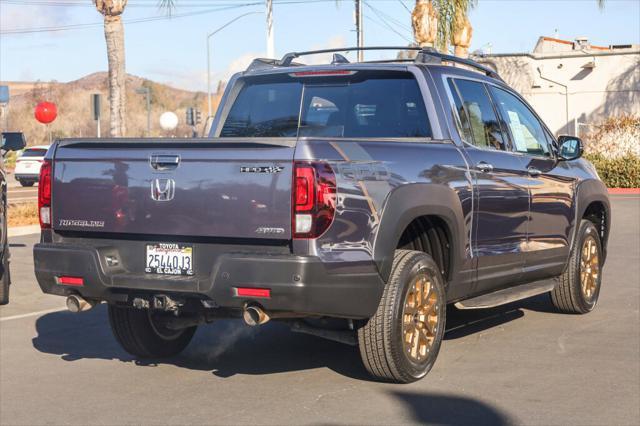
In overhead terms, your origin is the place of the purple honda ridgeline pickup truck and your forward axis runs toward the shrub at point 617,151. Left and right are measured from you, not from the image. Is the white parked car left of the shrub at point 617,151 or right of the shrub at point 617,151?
left

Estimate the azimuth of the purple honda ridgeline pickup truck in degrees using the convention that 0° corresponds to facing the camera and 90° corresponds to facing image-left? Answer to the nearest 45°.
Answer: approximately 225°

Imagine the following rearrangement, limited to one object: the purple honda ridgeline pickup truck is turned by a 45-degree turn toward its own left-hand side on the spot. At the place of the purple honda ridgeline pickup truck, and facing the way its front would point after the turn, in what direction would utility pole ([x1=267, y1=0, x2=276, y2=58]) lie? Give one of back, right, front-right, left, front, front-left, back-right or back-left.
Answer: front

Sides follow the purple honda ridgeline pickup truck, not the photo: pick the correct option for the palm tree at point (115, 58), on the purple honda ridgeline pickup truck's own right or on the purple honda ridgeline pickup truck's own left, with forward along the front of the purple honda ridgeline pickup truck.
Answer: on the purple honda ridgeline pickup truck's own left

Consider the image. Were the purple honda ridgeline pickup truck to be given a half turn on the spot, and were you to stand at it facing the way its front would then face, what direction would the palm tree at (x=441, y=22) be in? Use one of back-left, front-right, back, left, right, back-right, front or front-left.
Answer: back-right

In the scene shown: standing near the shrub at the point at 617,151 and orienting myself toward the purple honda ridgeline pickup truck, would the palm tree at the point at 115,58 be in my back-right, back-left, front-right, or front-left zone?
front-right

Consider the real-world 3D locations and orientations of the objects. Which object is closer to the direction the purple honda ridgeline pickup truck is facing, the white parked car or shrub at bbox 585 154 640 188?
the shrub

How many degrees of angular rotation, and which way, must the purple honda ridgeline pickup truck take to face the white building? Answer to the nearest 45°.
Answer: approximately 45° to its left
